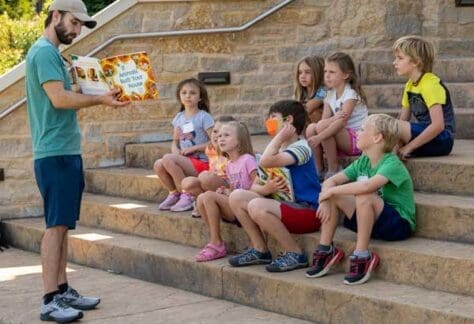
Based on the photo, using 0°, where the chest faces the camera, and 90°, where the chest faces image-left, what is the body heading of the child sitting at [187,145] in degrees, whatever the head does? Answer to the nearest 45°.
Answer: approximately 45°

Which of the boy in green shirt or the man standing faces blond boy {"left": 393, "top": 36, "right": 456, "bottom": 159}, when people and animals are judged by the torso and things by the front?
the man standing

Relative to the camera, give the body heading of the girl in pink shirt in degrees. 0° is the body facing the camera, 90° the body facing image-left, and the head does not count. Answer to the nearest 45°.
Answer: approximately 45°

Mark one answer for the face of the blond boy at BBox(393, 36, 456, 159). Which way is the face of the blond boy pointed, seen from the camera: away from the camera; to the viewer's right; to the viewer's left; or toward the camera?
to the viewer's left

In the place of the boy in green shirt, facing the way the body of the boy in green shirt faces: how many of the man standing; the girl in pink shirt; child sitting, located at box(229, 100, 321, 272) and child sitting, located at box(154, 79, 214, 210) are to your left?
0

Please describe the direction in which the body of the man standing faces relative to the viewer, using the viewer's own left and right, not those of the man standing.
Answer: facing to the right of the viewer

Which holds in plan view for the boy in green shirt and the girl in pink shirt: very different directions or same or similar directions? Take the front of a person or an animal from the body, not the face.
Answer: same or similar directions

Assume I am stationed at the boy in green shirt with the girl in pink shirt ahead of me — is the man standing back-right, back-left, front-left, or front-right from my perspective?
front-left

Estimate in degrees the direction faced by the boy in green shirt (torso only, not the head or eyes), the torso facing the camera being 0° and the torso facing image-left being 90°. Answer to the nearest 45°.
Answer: approximately 45°

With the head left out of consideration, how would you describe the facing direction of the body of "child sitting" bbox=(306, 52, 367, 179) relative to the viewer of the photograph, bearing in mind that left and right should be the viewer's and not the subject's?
facing the viewer and to the left of the viewer

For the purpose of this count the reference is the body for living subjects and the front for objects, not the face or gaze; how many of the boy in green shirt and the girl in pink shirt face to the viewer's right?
0

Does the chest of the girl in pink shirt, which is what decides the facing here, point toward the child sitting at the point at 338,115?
no
